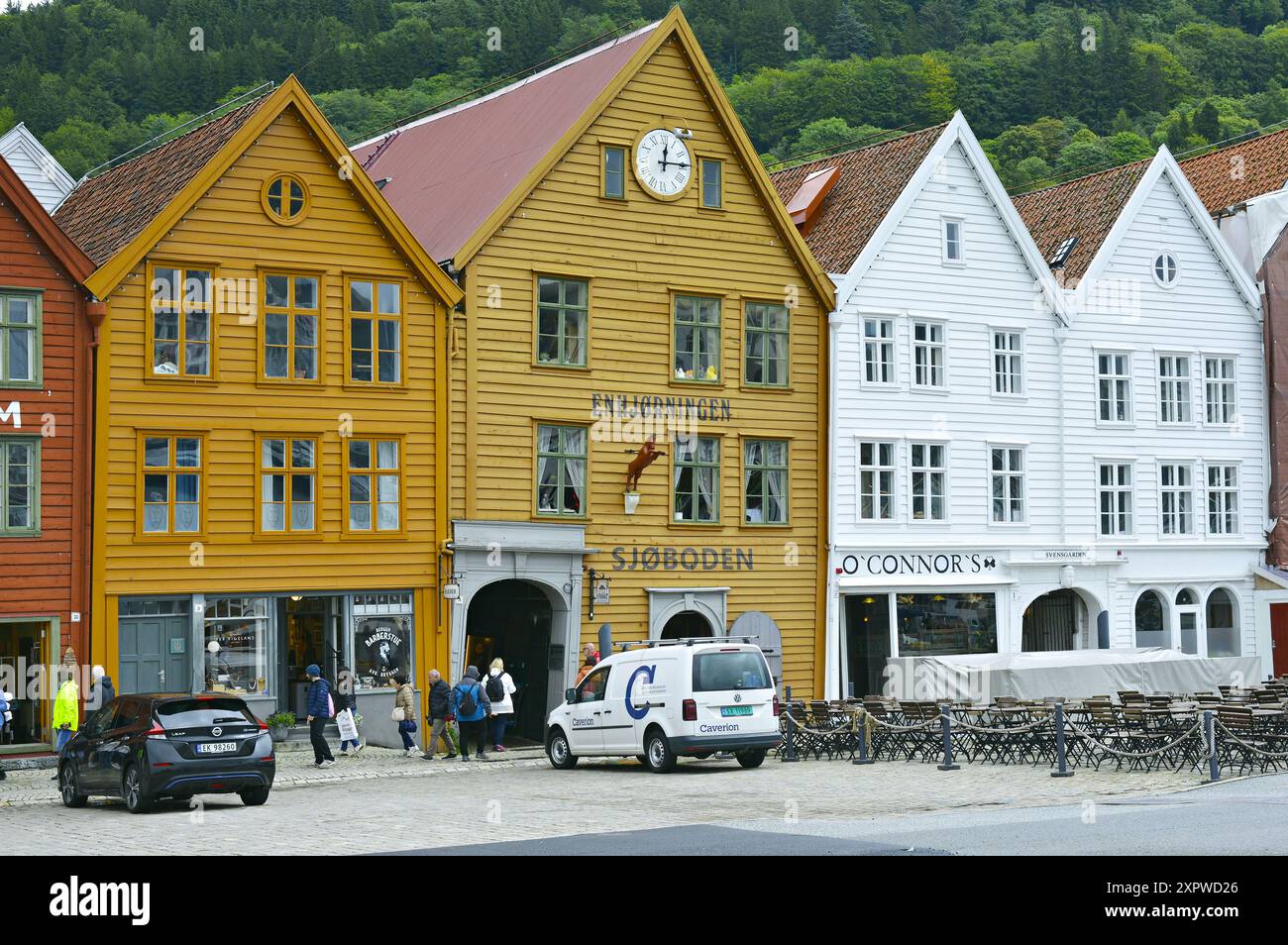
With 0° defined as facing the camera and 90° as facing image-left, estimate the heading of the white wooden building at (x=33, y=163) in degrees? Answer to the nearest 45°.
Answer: approximately 315°

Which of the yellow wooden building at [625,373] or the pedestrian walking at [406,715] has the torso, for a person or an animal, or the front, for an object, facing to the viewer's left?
the pedestrian walking

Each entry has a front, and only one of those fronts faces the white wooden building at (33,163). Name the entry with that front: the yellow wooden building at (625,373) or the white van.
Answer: the white van

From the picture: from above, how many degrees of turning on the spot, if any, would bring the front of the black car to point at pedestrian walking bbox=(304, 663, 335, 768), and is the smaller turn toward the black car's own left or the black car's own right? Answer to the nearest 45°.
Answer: approximately 45° to the black car's own right

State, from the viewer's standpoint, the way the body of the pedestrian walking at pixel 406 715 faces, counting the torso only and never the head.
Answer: to the viewer's left

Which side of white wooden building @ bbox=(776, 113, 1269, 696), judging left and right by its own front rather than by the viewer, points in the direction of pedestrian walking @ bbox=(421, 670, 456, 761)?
right

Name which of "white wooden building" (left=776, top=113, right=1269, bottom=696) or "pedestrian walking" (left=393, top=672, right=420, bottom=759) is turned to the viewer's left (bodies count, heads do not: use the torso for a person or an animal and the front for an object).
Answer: the pedestrian walking

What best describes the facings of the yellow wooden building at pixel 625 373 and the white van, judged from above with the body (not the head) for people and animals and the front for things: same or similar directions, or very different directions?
very different directions

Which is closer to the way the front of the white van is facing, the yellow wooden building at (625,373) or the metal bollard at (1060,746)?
the yellow wooden building

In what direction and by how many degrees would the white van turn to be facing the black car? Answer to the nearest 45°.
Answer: approximately 90° to its left

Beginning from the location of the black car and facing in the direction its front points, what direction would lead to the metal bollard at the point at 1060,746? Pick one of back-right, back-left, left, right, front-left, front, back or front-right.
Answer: back-right

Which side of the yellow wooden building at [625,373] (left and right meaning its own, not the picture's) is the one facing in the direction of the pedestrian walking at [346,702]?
right

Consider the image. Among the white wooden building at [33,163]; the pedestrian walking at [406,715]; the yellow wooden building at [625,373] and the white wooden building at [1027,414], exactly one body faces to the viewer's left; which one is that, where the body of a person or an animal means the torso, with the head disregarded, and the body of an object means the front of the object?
the pedestrian walking
